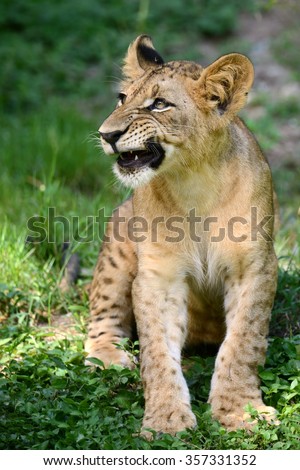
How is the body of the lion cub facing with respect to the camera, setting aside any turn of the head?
toward the camera
